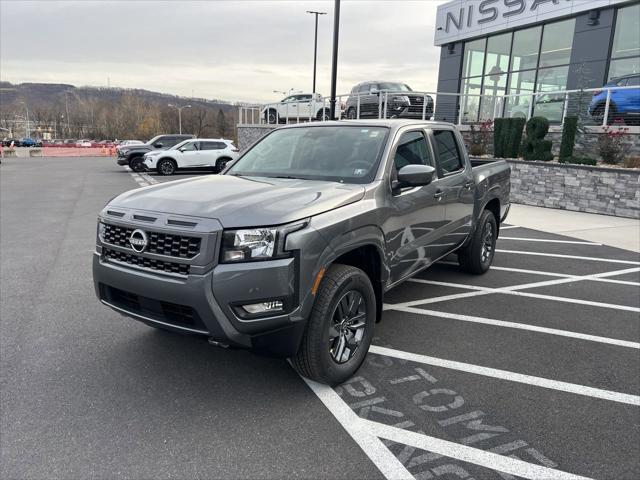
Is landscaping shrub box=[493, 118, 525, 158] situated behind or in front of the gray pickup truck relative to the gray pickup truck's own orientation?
behind

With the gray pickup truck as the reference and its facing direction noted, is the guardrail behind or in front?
behind

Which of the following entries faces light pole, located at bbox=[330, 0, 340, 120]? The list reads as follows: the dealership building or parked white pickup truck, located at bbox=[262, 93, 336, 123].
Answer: the dealership building

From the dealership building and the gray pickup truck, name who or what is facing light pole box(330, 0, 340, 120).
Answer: the dealership building

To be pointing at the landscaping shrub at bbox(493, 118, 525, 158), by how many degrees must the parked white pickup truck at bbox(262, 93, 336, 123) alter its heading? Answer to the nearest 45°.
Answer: approximately 135° to its left

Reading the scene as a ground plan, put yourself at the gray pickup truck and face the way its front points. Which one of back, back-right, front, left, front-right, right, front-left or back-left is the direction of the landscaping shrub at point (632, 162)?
back

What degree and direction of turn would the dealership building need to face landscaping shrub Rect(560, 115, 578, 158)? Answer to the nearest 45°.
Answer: approximately 45° to its left

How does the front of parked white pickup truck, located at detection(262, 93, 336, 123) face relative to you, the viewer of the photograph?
facing to the left of the viewer

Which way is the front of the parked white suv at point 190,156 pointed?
to the viewer's left
